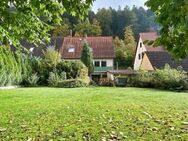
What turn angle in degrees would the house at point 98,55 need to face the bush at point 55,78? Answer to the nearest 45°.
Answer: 0° — it already faces it

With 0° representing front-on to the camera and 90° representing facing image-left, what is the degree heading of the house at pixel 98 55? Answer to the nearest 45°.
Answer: approximately 0°
